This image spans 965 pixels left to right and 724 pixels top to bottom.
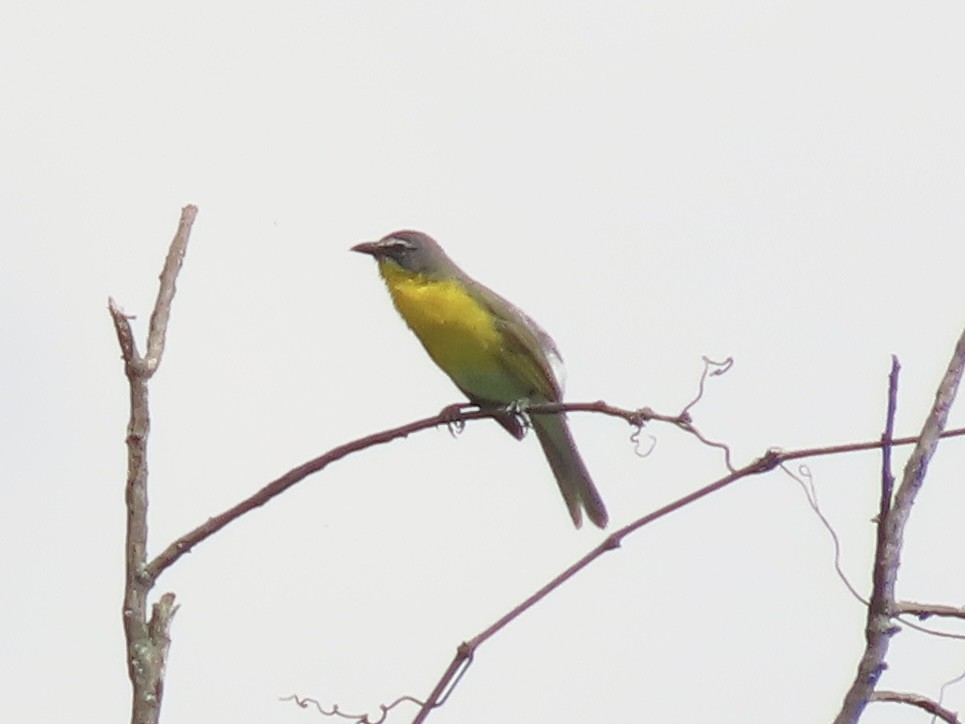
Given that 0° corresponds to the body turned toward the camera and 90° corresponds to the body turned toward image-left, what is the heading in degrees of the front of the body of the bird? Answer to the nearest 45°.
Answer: approximately 90°

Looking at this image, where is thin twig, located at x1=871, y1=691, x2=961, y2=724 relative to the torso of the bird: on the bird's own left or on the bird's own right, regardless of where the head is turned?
on the bird's own left

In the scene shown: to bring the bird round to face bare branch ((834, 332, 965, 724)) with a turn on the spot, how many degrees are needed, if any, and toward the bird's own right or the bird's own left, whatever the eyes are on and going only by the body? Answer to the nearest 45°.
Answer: approximately 90° to the bird's own left
